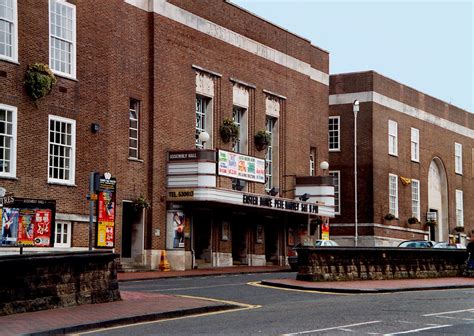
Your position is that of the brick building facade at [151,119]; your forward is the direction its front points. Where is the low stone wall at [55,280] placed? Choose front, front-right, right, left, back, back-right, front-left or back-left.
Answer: front-right

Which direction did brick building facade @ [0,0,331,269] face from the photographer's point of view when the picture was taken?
facing the viewer and to the right of the viewer

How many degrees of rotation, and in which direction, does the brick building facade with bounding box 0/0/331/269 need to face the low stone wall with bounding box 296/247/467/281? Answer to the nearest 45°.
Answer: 0° — it already faces it
